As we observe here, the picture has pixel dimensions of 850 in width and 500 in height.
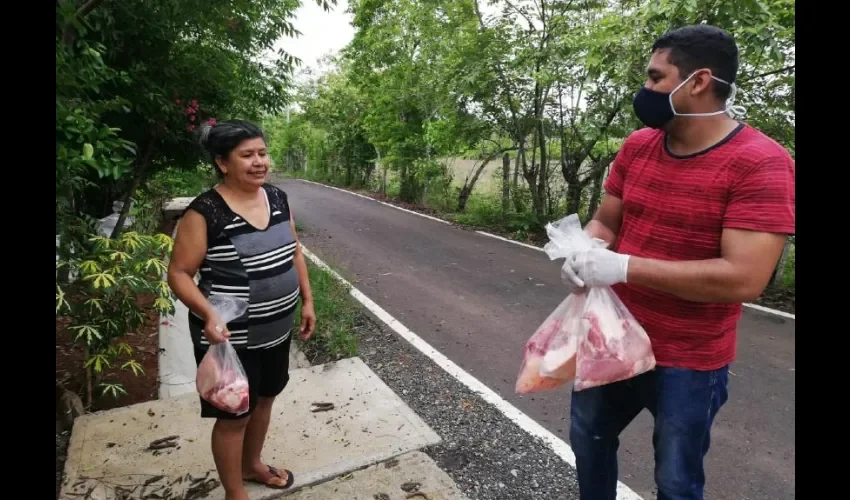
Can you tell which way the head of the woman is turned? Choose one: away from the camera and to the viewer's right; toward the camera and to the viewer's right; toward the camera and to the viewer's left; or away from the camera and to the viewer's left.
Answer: toward the camera and to the viewer's right

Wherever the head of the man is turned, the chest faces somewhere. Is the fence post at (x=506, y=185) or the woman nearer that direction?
the woman

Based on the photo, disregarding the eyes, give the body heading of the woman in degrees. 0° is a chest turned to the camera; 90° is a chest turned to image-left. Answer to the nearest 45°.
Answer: approximately 315°

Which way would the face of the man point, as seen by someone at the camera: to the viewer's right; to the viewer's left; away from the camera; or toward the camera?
to the viewer's left

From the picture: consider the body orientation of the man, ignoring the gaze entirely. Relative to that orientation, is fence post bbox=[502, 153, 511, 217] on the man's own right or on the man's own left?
on the man's own right

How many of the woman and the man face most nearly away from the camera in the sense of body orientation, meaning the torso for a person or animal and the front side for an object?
0

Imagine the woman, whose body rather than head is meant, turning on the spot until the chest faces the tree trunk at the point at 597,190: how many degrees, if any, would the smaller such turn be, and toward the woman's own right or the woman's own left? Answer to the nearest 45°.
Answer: approximately 90° to the woman's own left

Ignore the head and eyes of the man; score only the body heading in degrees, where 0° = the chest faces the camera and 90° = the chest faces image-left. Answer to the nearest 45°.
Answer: approximately 45°

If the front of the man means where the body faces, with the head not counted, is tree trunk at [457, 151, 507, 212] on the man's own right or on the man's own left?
on the man's own right

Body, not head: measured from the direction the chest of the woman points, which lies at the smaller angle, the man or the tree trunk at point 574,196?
the man

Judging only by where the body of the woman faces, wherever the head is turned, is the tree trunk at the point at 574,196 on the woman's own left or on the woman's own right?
on the woman's own left
